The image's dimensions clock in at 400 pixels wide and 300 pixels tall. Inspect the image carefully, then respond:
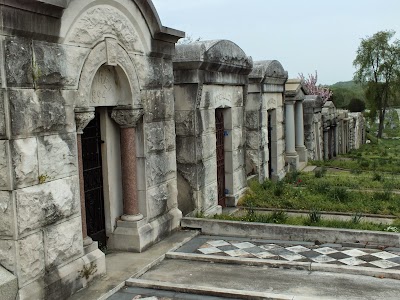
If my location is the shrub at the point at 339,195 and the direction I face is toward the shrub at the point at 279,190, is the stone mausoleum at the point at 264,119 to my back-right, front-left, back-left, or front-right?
front-right

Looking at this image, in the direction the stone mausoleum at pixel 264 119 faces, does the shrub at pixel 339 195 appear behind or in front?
in front

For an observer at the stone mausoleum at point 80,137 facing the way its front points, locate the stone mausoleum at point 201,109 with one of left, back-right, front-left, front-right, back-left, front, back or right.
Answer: left

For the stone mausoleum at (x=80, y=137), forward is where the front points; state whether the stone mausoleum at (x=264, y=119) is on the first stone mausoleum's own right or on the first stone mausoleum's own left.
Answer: on the first stone mausoleum's own left

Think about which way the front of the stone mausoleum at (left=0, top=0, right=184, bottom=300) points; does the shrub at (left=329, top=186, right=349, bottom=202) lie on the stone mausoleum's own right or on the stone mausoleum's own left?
on the stone mausoleum's own left

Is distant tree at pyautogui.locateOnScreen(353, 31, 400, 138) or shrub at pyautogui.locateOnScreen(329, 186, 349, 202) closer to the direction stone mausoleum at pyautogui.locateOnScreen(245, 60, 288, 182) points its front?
the shrub

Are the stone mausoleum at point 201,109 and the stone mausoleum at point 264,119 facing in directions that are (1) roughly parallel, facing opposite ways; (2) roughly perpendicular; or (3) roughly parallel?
roughly parallel

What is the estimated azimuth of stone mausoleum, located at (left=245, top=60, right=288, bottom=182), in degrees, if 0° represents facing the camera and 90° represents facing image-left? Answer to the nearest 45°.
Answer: approximately 315°

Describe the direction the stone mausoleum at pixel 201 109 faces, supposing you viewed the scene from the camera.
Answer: facing the viewer and to the right of the viewer

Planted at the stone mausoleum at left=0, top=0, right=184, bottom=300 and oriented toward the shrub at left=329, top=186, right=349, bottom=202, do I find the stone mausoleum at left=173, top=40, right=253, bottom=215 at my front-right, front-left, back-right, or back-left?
front-left

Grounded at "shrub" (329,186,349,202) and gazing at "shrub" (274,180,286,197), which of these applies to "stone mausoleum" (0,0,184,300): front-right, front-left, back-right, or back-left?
front-left

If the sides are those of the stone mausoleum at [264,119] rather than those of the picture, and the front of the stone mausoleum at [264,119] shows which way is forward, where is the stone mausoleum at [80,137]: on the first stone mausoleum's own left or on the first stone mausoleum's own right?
on the first stone mausoleum's own right
